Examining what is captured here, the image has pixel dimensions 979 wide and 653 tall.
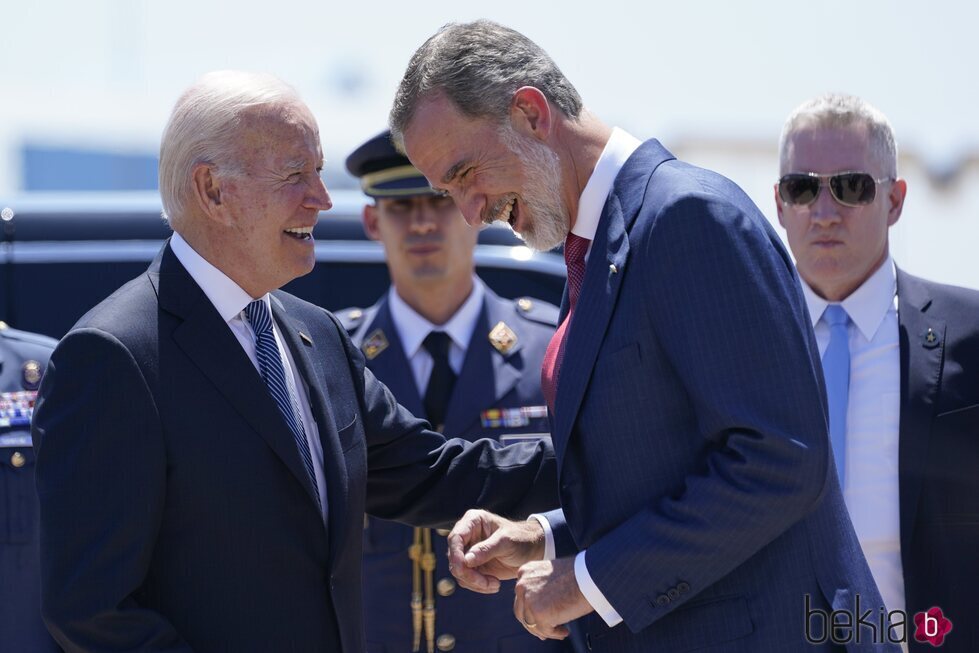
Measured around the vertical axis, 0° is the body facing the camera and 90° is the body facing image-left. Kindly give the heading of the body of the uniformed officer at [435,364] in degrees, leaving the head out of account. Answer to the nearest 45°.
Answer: approximately 0°

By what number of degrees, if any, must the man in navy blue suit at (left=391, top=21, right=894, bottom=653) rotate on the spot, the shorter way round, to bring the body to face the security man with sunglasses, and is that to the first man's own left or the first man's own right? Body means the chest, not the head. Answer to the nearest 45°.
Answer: approximately 135° to the first man's own right

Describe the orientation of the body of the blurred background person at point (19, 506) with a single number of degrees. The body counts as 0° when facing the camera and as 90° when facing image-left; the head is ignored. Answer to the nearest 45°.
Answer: approximately 0°

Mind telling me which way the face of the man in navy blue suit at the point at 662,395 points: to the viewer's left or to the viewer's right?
to the viewer's left

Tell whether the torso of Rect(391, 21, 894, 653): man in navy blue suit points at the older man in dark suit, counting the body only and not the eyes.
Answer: yes

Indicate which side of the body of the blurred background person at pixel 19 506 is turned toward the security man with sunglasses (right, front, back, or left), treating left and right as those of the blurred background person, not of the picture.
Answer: left

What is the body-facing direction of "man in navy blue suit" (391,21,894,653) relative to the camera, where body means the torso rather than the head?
to the viewer's left

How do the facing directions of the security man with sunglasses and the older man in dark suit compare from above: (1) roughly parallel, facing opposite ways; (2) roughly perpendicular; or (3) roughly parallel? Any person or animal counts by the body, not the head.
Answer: roughly perpendicular

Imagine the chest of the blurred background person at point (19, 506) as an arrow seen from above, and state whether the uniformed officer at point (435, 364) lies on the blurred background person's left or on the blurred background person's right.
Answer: on the blurred background person's left
